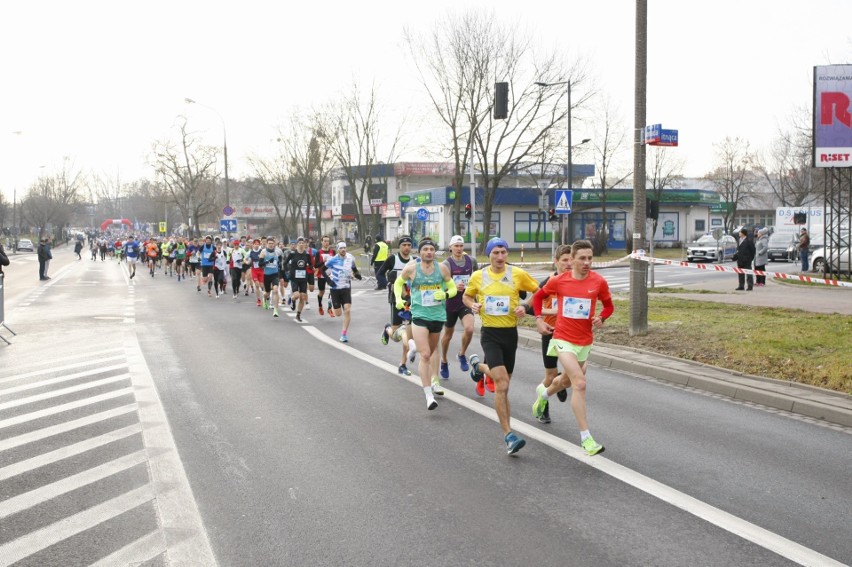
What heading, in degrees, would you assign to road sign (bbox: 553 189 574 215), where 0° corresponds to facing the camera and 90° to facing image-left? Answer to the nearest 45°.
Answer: approximately 0°

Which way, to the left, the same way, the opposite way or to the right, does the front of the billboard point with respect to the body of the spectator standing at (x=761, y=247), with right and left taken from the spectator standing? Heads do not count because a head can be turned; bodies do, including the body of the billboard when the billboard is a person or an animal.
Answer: to the left

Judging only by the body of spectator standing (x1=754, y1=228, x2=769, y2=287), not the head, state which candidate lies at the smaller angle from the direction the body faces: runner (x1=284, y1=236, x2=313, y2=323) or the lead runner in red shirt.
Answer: the runner

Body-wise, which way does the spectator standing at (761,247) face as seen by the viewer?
to the viewer's left

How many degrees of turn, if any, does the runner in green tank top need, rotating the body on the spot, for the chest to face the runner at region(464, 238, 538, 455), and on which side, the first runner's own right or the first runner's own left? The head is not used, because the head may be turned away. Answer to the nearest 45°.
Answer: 0° — they already face them

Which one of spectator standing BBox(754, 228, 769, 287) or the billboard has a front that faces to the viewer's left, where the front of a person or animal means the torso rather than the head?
the spectator standing
